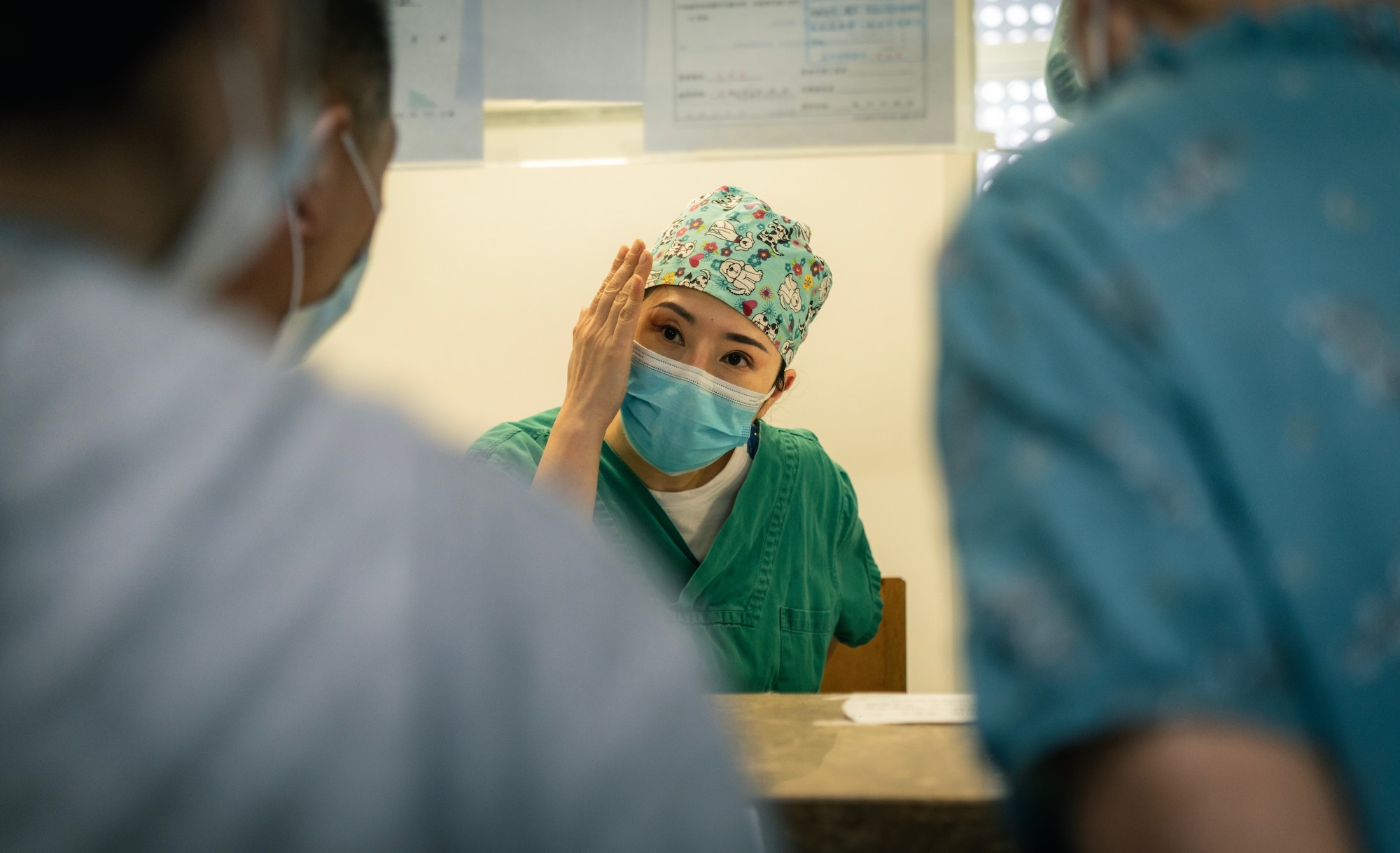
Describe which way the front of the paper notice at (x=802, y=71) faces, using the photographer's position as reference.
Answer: facing the viewer

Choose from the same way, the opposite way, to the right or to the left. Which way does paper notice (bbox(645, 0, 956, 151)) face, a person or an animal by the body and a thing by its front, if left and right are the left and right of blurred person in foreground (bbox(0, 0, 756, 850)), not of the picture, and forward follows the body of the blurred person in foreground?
the opposite way

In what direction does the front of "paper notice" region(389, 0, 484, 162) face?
toward the camera

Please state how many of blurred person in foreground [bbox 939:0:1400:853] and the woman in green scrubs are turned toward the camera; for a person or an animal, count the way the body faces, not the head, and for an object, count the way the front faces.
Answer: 1

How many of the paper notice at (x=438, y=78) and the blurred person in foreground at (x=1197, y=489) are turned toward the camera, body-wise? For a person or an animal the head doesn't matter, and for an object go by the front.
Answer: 1

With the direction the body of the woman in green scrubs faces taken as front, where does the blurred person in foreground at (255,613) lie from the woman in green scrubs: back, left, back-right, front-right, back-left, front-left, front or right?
front

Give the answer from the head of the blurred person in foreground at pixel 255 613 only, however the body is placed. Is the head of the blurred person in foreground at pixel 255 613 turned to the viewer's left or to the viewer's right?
to the viewer's right

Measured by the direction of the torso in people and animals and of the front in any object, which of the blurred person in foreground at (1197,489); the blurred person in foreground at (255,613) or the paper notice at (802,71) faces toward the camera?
the paper notice

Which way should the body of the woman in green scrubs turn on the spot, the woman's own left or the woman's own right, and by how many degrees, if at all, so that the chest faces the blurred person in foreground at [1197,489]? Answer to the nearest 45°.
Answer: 0° — they already face them

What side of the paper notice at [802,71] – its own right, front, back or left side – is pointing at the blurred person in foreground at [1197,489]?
front

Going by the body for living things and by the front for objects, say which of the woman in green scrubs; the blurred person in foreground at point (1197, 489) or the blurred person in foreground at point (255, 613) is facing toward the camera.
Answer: the woman in green scrubs

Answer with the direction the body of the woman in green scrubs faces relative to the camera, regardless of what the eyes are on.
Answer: toward the camera

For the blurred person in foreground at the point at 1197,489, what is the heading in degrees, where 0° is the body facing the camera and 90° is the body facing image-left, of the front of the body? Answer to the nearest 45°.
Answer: approximately 135°

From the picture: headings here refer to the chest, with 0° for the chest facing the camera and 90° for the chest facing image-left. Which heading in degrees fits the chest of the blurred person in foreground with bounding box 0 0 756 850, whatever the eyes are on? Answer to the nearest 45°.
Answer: approximately 225°

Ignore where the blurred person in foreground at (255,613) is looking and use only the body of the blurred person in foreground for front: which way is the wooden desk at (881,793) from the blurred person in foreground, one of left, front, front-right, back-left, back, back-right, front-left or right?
front

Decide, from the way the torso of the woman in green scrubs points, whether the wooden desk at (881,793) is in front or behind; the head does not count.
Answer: in front
